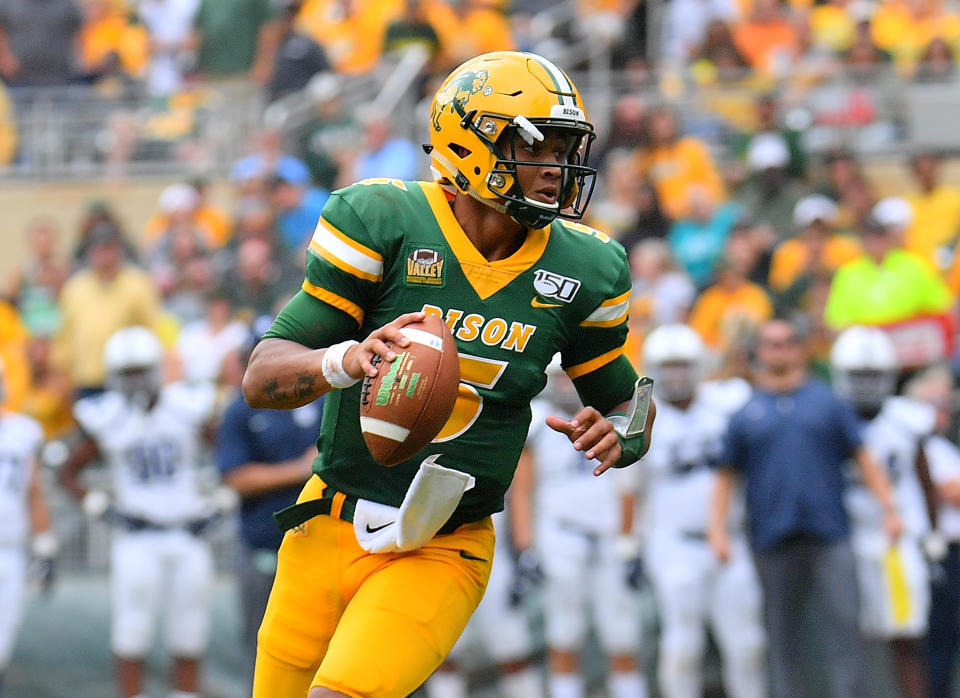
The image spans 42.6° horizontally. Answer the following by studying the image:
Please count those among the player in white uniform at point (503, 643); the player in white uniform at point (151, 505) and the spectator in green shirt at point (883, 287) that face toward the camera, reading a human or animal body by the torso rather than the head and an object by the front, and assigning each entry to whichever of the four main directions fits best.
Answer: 3

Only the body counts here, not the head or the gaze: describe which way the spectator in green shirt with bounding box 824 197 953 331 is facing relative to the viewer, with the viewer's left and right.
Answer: facing the viewer

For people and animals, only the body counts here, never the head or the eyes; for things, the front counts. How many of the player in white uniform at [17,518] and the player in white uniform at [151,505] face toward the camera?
2

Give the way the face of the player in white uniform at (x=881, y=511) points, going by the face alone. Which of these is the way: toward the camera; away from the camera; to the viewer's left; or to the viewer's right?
toward the camera

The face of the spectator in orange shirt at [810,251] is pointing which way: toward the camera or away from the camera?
toward the camera

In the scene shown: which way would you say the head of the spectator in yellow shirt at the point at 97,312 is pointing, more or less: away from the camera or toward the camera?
toward the camera

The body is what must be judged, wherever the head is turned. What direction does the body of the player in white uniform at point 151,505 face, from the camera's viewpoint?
toward the camera

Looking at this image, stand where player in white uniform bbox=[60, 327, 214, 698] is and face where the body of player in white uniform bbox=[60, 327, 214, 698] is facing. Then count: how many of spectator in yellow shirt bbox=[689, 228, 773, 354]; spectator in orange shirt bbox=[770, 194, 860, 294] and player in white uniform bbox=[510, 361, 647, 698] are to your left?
3

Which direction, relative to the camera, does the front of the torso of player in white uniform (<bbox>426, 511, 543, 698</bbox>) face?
toward the camera

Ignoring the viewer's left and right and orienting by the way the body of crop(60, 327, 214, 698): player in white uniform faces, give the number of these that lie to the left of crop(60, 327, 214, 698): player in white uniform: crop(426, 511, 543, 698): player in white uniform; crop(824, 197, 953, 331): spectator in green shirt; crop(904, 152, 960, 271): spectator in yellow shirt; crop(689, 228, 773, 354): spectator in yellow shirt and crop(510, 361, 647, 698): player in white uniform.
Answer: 5

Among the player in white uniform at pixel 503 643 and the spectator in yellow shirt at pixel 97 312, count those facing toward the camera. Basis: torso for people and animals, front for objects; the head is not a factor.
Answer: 2

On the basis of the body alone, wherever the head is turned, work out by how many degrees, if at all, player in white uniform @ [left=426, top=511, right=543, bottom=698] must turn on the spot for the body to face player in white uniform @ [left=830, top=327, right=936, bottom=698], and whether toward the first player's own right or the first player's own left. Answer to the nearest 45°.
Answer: approximately 90° to the first player's own left
